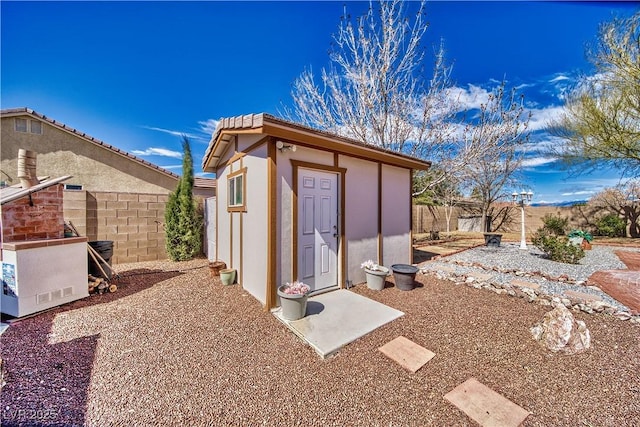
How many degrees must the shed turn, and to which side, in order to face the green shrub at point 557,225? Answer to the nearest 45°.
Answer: approximately 90° to its left

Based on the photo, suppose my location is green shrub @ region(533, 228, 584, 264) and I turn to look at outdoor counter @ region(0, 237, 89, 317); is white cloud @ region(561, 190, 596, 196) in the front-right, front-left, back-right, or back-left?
back-right

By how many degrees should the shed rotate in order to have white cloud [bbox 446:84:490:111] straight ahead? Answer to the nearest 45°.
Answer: approximately 90° to its left

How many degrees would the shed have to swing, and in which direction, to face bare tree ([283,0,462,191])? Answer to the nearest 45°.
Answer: approximately 90° to its left

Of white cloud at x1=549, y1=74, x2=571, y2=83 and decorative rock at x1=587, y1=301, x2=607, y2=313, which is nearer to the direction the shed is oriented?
the decorative rock

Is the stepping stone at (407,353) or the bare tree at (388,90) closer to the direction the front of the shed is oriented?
the stepping stone

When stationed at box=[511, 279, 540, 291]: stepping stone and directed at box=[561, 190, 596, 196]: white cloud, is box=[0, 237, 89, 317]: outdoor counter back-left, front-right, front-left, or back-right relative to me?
back-left

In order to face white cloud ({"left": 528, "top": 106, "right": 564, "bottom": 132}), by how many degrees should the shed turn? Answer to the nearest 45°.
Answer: approximately 90° to its left

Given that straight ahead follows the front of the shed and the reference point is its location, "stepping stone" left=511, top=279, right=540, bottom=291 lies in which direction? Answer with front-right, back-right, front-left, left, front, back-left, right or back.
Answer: front-left

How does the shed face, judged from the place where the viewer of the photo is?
facing the viewer and to the right of the viewer

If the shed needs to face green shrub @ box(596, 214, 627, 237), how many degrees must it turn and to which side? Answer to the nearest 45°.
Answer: approximately 90° to its left

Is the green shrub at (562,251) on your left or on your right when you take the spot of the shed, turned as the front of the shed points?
on your left

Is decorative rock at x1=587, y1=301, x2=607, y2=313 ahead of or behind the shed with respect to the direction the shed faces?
ahead

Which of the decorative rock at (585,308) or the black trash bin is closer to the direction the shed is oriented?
the decorative rock
